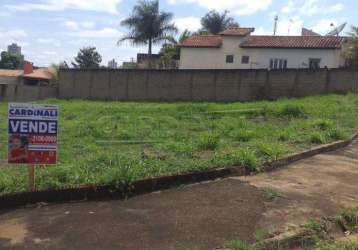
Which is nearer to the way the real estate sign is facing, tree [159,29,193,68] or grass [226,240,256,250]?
the grass

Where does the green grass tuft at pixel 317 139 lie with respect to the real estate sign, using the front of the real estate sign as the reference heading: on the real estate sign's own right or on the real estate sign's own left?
on the real estate sign's own left

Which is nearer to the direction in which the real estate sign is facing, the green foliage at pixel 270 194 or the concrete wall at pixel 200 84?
the green foliage

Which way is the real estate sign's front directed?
toward the camera

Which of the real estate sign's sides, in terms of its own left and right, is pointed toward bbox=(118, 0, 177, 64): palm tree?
back

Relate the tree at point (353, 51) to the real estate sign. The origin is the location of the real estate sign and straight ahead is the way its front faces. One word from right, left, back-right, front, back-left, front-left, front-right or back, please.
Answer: back-left

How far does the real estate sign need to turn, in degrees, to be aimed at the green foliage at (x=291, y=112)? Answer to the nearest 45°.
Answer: approximately 135° to its left

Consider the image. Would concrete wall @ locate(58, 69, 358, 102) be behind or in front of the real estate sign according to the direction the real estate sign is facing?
behind

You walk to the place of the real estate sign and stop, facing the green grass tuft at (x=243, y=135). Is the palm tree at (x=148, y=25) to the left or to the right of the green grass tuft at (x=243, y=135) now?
left

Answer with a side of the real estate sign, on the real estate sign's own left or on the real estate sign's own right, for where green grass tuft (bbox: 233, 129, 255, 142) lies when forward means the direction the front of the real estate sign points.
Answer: on the real estate sign's own left
